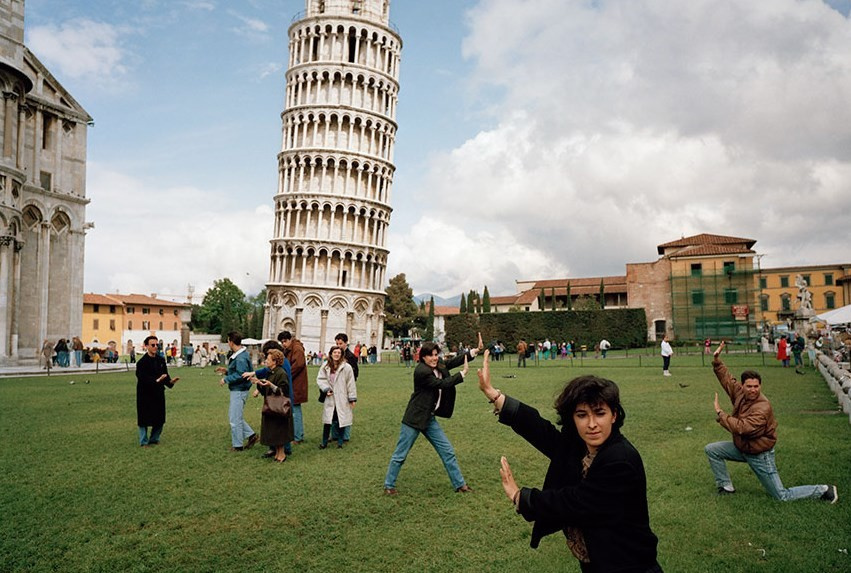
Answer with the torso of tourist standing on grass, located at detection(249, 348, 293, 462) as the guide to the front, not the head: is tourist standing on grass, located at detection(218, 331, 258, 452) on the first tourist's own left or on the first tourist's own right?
on the first tourist's own right

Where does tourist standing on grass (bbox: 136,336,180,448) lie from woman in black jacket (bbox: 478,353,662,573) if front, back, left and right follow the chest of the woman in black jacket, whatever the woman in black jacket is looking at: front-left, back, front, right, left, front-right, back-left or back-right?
right

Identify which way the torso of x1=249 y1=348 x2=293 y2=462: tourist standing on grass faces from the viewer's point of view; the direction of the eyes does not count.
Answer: to the viewer's left

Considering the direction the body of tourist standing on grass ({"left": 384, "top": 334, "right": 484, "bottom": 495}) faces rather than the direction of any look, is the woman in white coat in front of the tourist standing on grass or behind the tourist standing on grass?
behind

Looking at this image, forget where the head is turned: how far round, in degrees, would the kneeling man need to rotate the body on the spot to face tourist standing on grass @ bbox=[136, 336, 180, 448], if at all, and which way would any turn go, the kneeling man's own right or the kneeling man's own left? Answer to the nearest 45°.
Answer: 0° — they already face them

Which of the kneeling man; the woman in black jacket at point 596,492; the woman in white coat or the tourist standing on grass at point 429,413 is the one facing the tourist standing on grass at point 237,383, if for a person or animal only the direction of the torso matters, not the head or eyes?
the kneeling man

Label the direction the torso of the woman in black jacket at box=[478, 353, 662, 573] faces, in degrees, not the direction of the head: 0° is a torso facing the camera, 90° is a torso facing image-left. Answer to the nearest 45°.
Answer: approximately 45°

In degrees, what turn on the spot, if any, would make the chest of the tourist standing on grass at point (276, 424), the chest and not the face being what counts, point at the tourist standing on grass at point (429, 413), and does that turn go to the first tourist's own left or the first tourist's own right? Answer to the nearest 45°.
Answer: approximately 135° to the first tourist's own left

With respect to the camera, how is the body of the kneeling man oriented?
to the viewer's left

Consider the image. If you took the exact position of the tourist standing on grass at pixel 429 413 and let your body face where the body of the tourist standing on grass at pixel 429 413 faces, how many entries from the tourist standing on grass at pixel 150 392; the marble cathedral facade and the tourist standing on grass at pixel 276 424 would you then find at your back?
3
